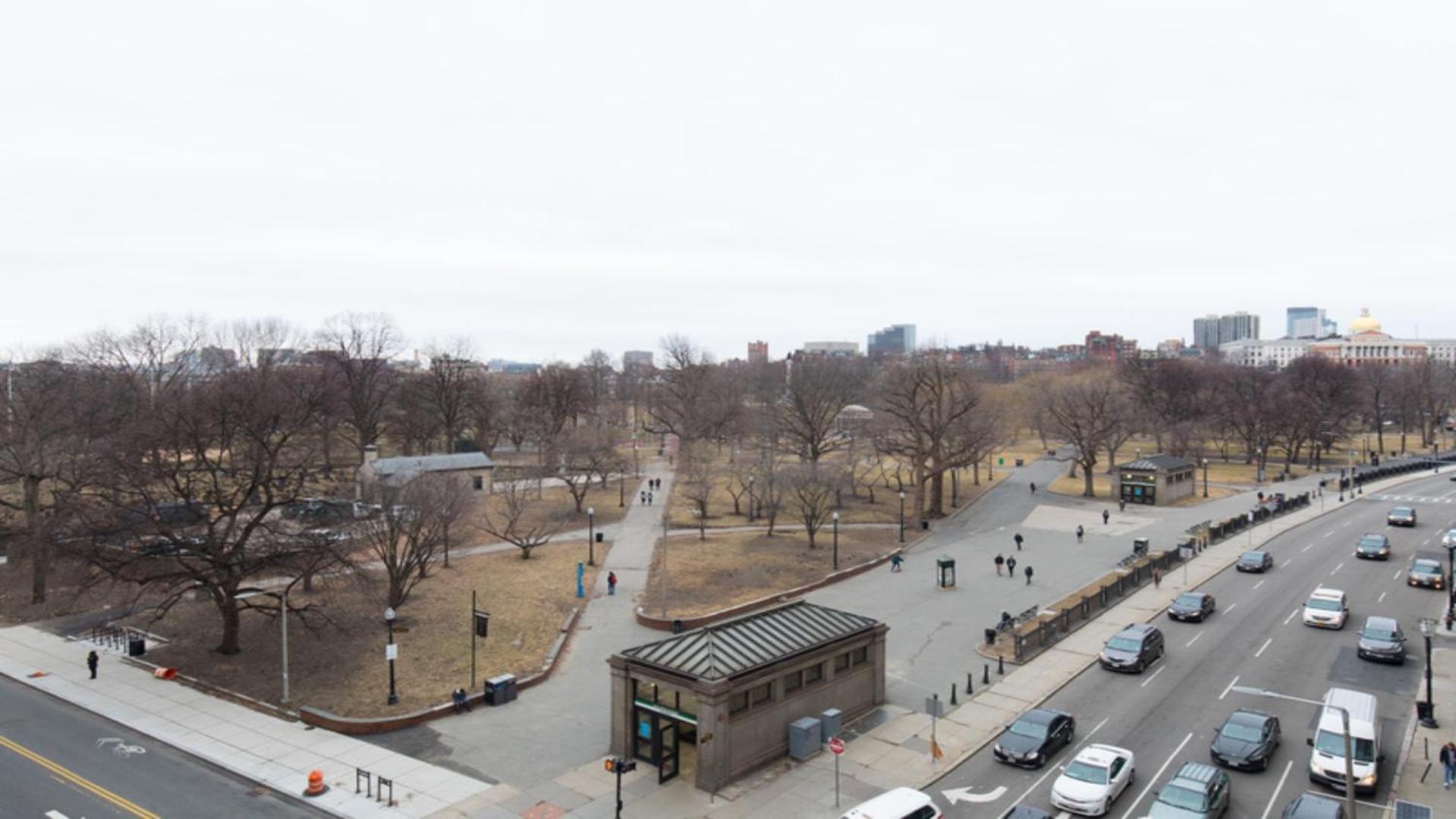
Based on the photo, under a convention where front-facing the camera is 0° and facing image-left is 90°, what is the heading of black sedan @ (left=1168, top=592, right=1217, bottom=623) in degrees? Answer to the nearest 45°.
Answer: approximately 45°

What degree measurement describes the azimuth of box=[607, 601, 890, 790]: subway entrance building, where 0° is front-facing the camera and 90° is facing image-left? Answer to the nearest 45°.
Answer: approximately 45°

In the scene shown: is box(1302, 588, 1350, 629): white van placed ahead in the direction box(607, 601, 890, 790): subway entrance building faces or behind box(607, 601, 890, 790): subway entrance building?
behind

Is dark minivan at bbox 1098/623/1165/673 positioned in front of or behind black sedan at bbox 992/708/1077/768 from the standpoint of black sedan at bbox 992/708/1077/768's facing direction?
behind

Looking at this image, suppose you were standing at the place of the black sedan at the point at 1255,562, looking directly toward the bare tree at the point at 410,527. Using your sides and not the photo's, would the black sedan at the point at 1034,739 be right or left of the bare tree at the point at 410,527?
left

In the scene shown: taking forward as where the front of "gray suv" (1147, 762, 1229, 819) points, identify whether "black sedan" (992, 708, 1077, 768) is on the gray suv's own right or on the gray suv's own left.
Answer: on the gray suv's own right

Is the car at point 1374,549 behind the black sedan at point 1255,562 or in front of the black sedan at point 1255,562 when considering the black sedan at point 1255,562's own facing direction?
behind

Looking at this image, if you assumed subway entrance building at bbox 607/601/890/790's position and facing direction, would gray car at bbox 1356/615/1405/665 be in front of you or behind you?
behind
